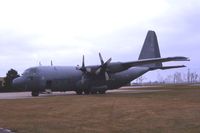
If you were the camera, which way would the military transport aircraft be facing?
facing the viewer and to the left of the viewer
